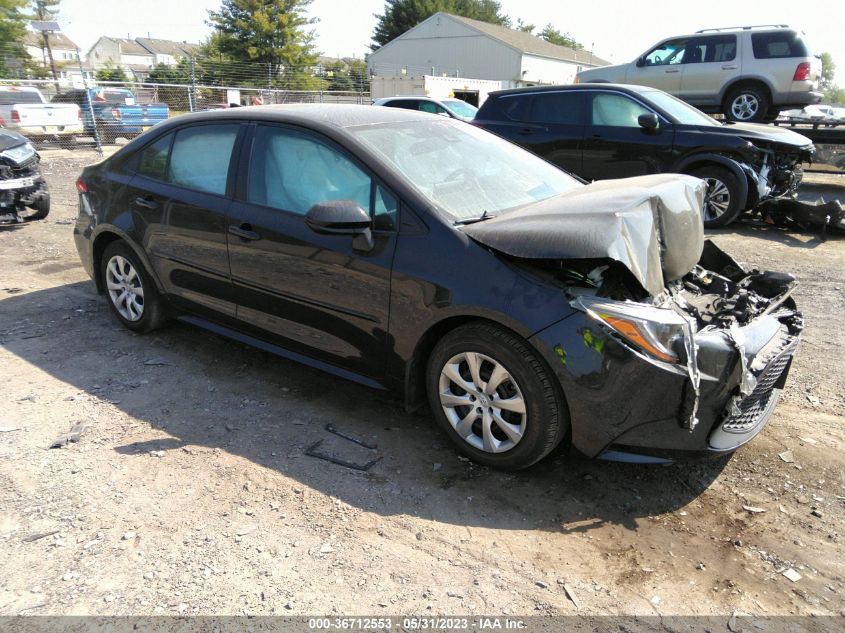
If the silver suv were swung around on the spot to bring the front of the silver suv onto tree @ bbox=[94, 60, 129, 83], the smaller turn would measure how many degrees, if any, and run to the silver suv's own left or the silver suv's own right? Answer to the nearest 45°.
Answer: approximately 45° to the silver suv's own right

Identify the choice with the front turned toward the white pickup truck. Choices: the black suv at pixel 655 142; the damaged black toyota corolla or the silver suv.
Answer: the silver suv

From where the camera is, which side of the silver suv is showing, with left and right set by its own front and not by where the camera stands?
left

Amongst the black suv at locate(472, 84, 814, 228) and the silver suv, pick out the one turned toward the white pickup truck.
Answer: the silver suv

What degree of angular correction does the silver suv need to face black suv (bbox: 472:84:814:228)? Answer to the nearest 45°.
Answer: approximately 90° to its left

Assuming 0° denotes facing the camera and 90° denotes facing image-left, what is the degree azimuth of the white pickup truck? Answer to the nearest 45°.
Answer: approximately 135°

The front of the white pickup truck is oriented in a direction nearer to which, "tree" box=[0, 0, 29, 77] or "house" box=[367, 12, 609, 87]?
the tree

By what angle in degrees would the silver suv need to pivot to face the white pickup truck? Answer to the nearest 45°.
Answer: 0° — it already faces it

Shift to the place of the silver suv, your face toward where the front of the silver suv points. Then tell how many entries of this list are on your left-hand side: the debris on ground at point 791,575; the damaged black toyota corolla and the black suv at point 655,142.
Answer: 3

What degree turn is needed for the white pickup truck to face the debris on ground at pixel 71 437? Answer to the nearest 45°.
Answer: approximately 135° to its left

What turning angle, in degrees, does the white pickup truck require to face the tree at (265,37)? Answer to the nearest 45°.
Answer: approximately 90° to its right

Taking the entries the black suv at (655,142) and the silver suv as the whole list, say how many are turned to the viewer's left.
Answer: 1

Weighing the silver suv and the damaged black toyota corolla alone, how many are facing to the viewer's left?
1
